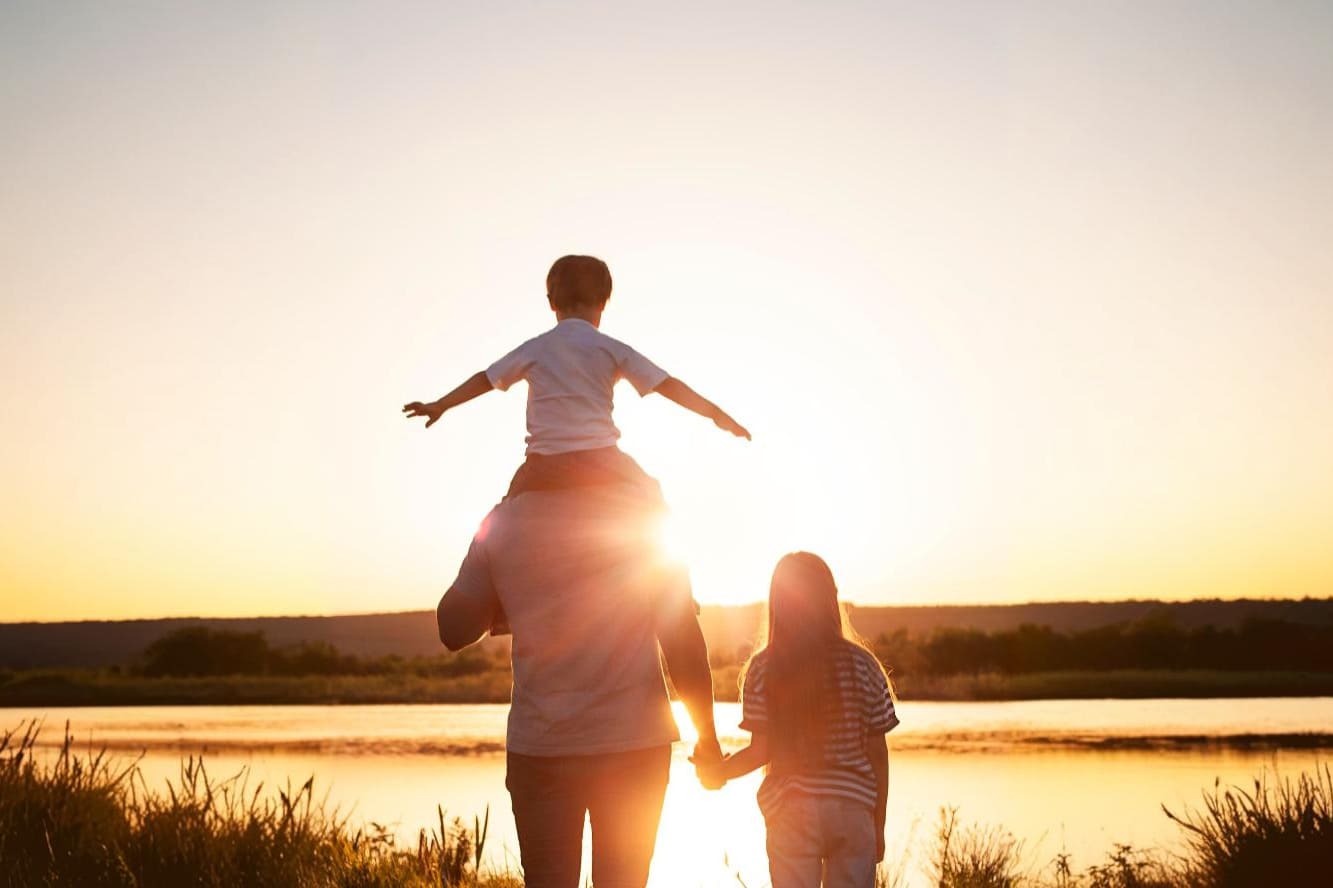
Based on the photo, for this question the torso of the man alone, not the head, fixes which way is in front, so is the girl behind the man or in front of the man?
in front

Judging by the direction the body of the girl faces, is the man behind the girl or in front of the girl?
behind

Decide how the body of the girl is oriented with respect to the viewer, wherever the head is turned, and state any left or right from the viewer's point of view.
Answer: facing away from the viewer

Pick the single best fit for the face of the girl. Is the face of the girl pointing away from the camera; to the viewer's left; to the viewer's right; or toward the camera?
away from the camera

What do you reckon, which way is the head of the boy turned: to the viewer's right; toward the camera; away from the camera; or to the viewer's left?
away from the camera

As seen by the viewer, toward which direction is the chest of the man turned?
away from the camera

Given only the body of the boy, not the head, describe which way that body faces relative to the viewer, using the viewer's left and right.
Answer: facing away from the viewer
